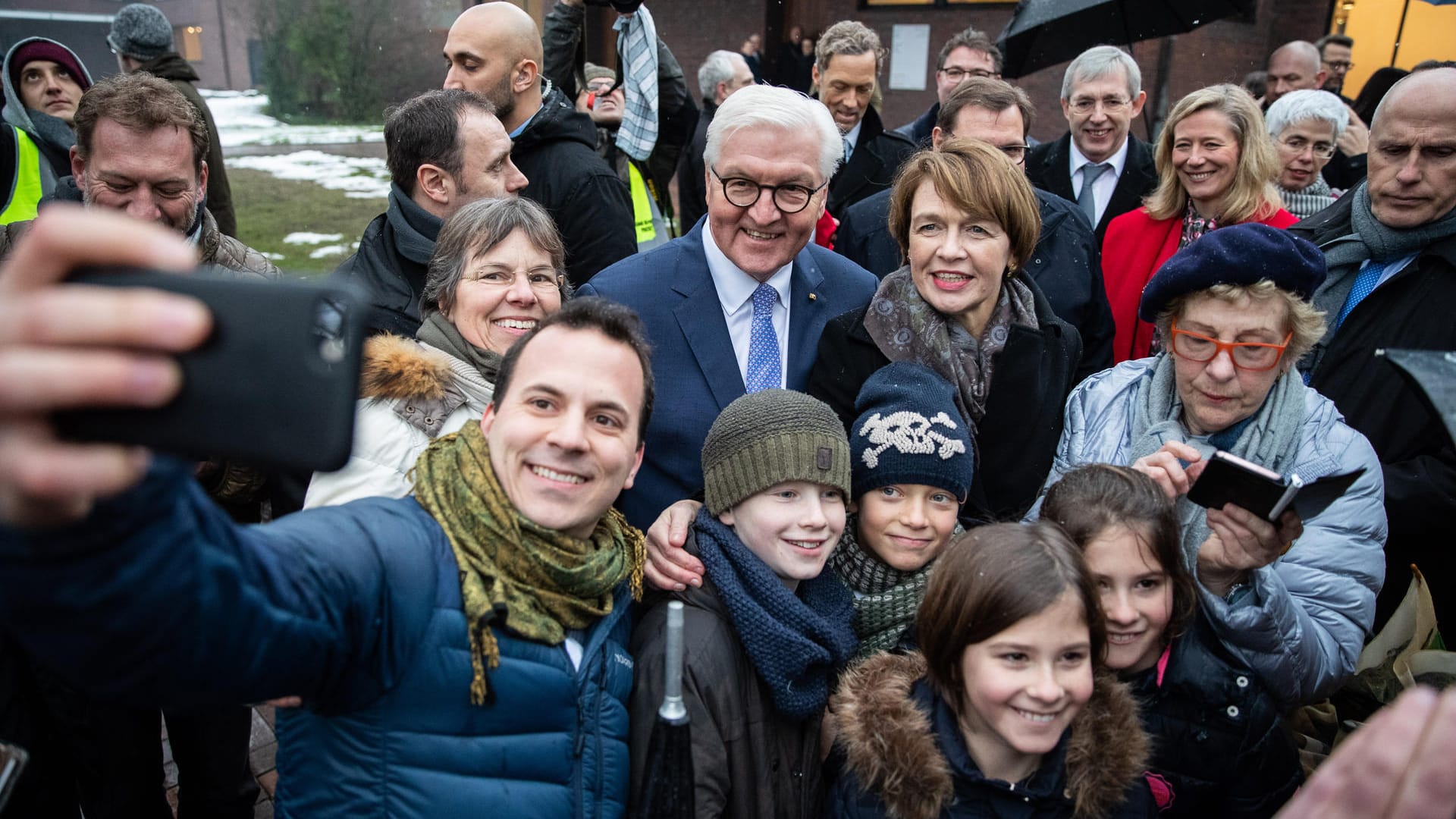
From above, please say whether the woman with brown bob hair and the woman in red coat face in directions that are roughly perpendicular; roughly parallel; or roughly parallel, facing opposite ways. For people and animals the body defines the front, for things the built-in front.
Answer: roughly parallel

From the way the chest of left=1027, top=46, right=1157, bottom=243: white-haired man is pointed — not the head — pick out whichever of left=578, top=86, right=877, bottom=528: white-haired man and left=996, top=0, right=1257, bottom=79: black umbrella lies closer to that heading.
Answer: the white-haired man

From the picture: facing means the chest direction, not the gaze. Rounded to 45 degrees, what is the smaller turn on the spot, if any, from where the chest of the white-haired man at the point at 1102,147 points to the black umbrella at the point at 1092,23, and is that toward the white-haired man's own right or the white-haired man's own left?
approximately 180°

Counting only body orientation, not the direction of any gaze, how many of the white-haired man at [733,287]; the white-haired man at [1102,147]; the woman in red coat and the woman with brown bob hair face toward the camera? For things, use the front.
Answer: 4

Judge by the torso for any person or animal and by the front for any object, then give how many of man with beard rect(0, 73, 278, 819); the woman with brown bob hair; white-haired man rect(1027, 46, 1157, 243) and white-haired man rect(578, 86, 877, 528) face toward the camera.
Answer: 4

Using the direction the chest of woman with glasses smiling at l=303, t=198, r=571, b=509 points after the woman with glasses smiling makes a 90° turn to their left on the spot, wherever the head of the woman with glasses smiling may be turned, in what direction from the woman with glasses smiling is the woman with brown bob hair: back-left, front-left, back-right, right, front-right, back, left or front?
front-right

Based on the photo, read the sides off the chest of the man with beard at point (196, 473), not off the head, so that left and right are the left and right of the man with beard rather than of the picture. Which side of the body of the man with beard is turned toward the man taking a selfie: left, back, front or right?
front

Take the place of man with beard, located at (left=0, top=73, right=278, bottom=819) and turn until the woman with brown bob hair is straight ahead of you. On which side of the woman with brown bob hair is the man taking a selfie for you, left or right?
right

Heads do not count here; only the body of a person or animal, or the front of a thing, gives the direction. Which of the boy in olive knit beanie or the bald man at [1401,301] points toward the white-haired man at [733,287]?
the bald man

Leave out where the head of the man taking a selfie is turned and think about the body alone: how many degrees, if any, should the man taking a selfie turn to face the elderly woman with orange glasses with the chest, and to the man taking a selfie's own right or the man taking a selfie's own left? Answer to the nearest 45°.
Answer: approximately 45° to the man taking a selfie's own left

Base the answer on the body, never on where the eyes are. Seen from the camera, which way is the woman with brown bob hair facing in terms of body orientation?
toward the camera

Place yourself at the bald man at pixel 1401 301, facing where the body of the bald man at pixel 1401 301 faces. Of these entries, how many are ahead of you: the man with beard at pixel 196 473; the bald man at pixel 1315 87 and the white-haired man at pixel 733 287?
2

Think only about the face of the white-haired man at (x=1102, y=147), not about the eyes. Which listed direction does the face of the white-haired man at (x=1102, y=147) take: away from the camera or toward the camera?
toward the camera

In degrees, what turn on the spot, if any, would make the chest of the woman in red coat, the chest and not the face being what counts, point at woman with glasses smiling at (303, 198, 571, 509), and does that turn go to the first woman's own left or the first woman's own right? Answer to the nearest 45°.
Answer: approximately 45° to the first woman's own right

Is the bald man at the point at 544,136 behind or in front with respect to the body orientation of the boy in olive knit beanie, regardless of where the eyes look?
behind

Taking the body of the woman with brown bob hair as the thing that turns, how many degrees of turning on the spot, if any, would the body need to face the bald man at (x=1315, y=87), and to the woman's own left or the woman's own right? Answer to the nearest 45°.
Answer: approximately 135° to the woman's own left
